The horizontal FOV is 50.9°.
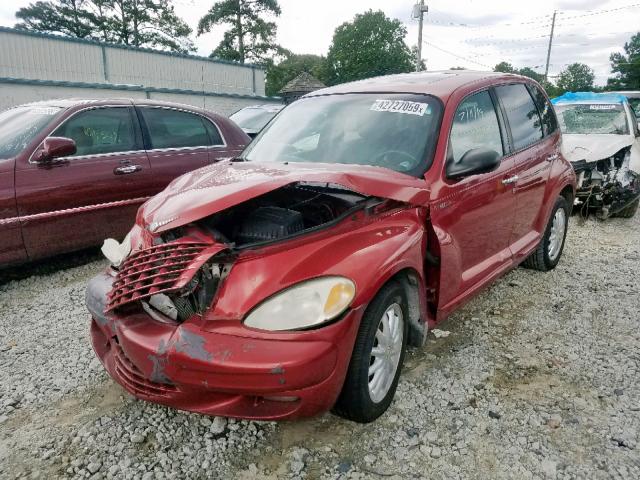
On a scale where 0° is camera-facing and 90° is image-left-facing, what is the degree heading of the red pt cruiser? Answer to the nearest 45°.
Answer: approximately 45°

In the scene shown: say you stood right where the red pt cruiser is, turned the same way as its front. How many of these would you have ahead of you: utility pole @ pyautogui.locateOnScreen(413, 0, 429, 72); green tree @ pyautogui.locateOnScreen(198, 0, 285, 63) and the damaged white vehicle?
0

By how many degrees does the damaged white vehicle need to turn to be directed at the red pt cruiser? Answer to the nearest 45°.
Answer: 0° — it already faces it

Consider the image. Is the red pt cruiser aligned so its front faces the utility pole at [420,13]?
no

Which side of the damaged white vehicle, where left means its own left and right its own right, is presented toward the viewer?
front

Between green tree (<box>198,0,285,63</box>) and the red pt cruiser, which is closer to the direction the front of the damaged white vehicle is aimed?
the red pt cruiser

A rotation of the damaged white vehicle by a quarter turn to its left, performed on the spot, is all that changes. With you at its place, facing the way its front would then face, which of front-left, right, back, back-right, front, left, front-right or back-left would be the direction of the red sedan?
back-right

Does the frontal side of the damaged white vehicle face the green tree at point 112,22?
no

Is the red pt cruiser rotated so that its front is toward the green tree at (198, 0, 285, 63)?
no

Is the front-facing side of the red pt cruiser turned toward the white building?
no

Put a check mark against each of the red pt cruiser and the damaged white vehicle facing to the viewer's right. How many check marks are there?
0

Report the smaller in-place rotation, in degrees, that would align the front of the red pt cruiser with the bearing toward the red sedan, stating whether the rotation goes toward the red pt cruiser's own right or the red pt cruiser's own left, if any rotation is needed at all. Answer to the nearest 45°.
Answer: approximately 90° to the red pt cruiser's own right

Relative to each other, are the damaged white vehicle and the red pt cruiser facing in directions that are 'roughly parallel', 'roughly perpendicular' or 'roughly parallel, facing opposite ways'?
roughly parallel
